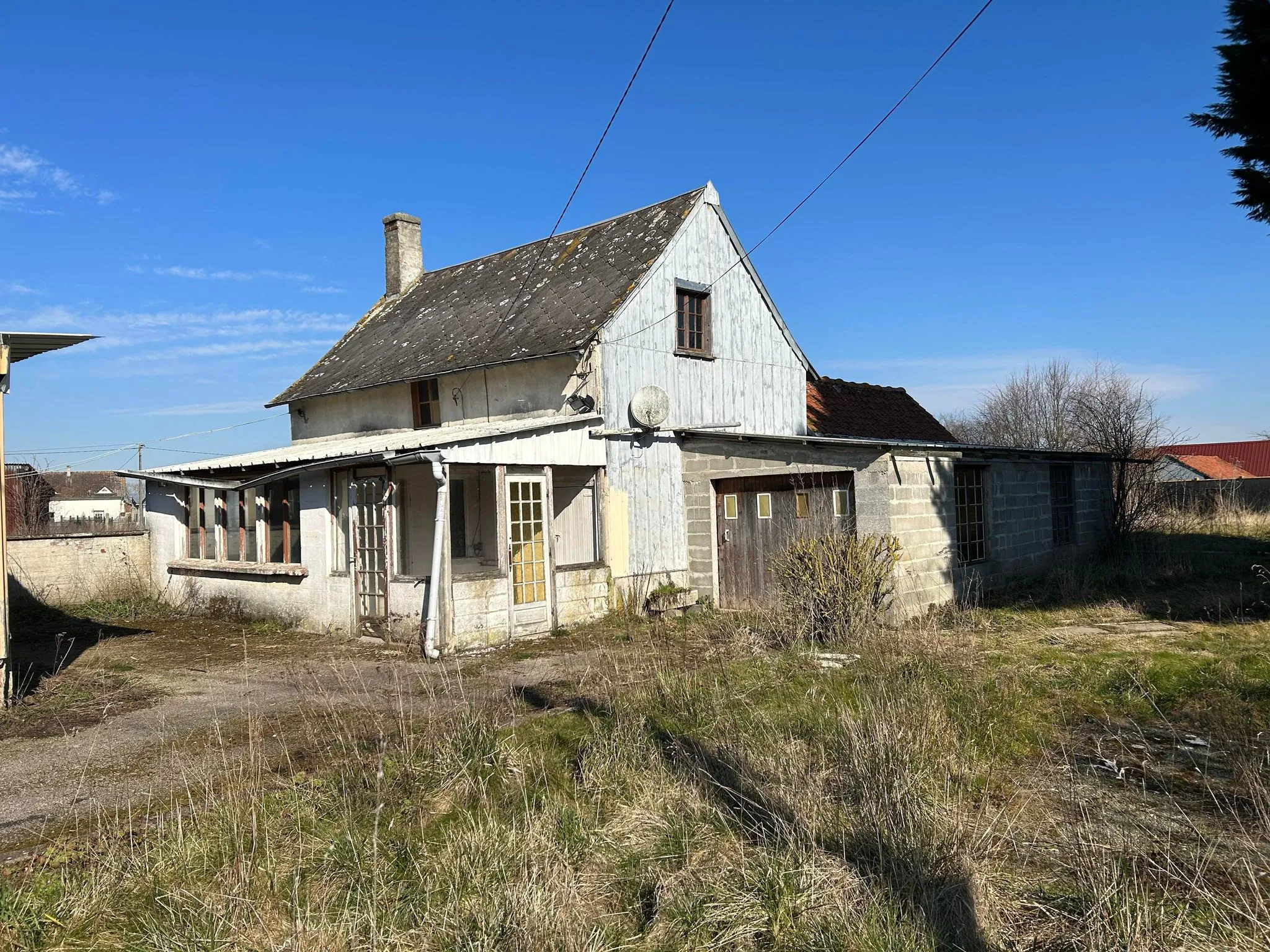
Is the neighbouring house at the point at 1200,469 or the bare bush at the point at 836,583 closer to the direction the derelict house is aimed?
the bare bush

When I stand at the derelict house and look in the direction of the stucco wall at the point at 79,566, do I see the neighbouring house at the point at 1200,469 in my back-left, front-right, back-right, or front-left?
back-right

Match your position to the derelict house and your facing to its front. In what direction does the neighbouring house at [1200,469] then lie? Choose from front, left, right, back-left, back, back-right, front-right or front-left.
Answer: back

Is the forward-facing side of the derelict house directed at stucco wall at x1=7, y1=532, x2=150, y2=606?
no

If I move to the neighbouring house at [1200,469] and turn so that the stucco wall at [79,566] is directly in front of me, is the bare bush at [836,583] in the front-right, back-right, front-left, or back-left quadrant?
front-left

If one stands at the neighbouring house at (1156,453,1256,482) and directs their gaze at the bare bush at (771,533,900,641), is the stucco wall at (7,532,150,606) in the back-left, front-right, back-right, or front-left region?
front-right

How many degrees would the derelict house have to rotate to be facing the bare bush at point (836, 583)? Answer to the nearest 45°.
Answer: approximately 90° to its left

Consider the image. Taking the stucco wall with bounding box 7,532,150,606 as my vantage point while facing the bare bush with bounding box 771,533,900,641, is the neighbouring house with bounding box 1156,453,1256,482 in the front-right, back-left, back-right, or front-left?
front-left

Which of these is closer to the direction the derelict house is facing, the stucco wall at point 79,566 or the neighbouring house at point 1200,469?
the stucco wall
